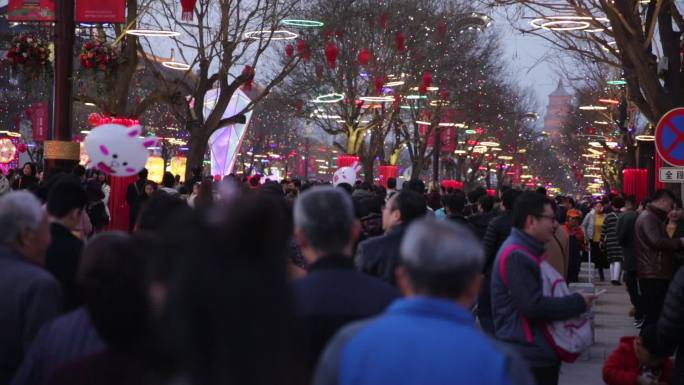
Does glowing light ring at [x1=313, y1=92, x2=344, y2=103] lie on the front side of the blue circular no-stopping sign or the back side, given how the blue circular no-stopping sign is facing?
on the back side

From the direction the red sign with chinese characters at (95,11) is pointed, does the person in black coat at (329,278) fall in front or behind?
in front

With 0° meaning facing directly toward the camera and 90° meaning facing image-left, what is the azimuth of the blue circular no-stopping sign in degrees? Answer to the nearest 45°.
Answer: approximately 0°

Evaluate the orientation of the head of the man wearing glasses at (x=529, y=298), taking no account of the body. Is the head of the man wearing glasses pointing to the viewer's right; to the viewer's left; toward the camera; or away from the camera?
to the viewer's right

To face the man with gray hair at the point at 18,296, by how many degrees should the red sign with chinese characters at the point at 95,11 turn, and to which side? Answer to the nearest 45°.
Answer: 0° — it already faces them

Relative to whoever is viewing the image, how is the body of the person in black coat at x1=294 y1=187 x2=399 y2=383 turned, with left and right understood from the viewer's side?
facing away from the viewer

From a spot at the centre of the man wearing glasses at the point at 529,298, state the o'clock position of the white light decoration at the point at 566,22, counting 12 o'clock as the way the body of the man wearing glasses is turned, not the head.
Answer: The white light decoration is roughly at 9 o'clock from the man wearing glasses.

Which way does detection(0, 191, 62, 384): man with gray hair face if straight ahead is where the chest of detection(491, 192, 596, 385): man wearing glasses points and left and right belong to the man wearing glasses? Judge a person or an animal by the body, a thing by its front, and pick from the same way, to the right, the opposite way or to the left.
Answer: to the left
